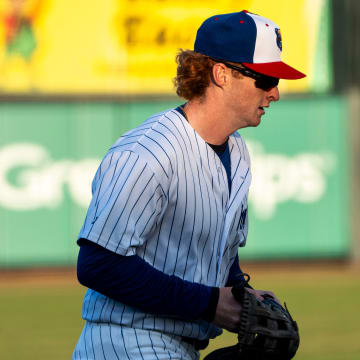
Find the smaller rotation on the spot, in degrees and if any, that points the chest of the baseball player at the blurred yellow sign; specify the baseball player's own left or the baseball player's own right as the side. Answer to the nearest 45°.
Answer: approximately 135° to the baseball player's own left

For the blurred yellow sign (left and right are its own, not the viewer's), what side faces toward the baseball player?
front

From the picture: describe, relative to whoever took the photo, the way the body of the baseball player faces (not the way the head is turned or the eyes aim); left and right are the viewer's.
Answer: facing the viewer and to the right of the viewer

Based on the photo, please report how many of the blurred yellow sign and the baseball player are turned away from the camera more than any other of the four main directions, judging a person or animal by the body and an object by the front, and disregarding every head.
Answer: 0

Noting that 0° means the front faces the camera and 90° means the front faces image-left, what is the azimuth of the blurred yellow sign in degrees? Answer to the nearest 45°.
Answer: approximately 0°

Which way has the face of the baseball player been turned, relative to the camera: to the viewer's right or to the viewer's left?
to the viewer's right
